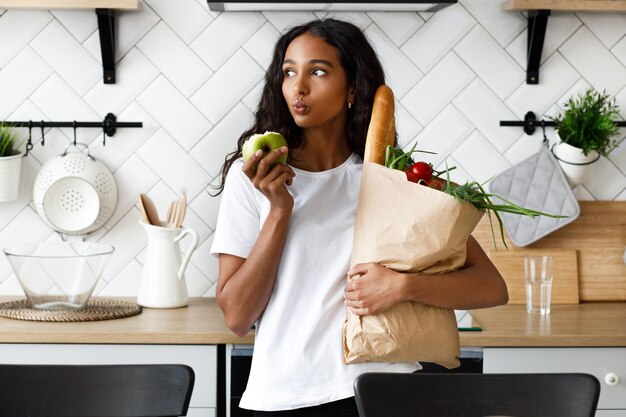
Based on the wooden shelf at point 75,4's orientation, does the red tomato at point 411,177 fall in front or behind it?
in front

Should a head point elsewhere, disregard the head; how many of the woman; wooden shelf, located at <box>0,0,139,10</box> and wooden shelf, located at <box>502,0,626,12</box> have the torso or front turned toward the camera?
3

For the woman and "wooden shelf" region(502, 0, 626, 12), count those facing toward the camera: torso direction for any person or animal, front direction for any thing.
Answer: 2

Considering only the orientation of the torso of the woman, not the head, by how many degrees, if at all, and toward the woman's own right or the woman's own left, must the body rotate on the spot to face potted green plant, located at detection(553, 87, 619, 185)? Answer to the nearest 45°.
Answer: approximately 135° to the woman's own left

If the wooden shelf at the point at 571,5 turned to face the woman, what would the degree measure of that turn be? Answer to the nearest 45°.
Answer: approximately 45° to its right

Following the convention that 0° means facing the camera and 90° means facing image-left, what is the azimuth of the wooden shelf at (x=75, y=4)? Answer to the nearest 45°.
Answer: approximately 0°
